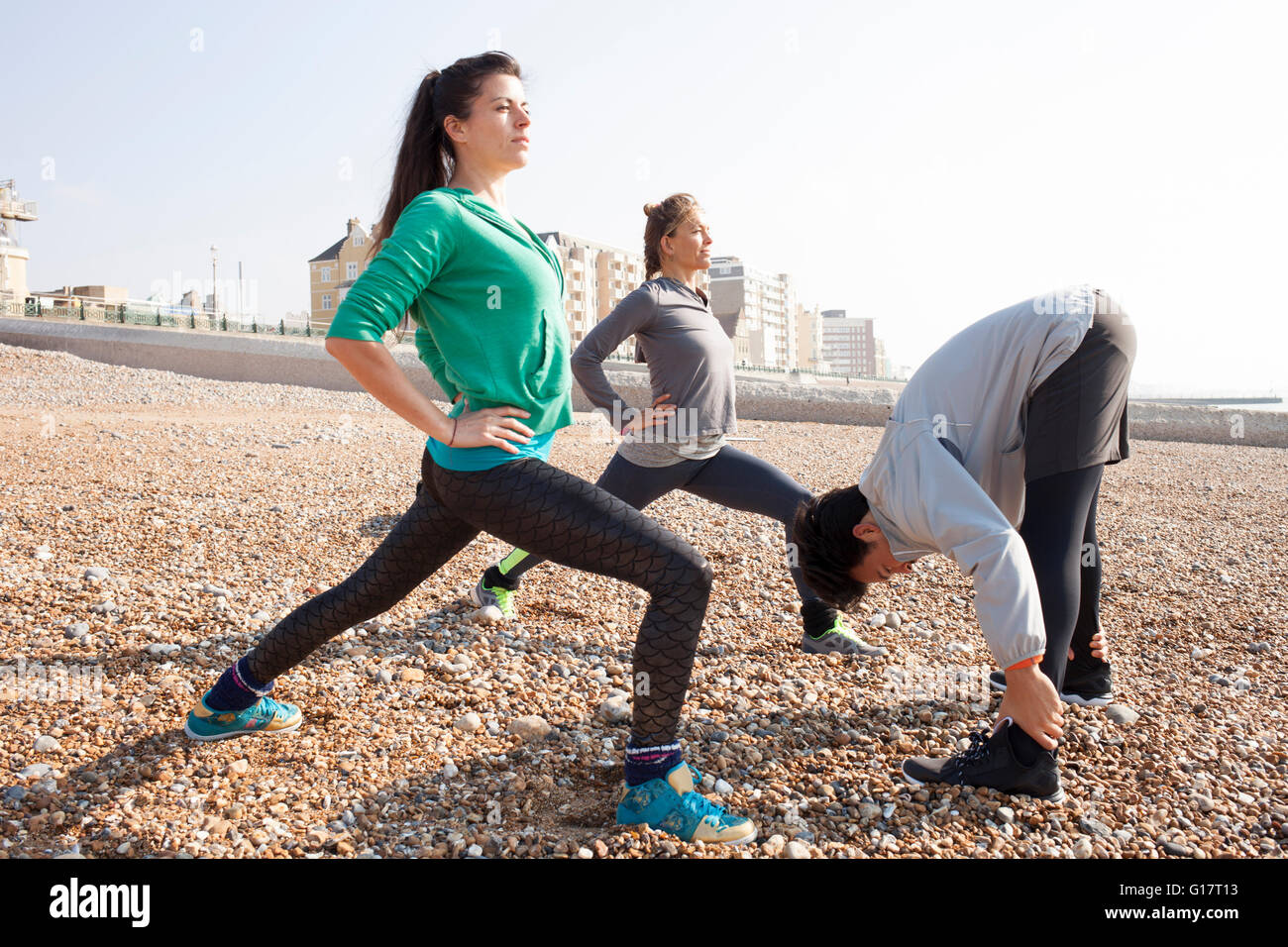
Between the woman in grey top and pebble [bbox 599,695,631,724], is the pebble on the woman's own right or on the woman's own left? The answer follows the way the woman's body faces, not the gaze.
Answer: on the woman's own right

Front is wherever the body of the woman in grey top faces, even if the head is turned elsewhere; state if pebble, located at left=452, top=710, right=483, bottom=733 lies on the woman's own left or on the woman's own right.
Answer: on the woman's own right

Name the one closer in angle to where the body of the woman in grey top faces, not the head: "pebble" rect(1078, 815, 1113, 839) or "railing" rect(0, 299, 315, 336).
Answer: the pebble

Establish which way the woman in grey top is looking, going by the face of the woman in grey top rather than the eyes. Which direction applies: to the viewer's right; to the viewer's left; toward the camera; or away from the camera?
to the viewer's right

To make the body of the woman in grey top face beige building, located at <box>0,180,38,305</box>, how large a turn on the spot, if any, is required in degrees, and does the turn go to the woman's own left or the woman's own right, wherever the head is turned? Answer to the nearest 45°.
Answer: approximately 135° to the woman's own left

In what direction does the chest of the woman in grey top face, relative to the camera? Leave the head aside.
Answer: to the viewer's right

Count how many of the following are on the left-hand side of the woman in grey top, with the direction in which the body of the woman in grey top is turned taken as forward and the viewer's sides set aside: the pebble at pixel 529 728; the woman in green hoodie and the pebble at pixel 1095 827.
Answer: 0

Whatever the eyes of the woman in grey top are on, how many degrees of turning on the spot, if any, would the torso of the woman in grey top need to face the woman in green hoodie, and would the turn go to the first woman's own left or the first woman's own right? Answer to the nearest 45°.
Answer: approximately 90° to the first woman's own right

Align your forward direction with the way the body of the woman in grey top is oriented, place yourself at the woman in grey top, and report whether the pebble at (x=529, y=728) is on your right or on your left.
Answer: on your right

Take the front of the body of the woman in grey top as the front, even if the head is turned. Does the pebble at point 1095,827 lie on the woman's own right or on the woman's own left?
on the woman's own right
